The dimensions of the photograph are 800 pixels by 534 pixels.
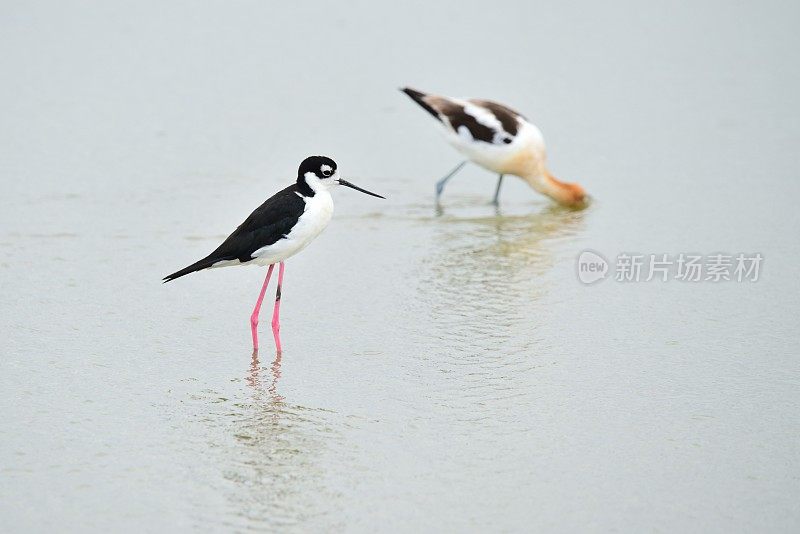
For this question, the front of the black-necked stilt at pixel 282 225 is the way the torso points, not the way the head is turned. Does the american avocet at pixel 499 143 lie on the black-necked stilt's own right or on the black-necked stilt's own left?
on the black-necked stilt's own left

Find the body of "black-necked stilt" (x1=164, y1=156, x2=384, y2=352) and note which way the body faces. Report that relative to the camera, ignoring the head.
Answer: to the viewer's right

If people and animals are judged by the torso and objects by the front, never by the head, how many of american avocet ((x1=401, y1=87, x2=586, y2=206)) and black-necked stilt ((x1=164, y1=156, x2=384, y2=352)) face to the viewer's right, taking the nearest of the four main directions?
2

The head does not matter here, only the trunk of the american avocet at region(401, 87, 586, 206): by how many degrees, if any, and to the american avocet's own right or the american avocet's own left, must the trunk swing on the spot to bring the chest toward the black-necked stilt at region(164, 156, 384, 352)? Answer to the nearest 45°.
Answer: approximately 90° to the american avocet's own right

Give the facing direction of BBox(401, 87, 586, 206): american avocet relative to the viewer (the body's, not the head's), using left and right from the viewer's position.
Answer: facing to the right of the viewer
